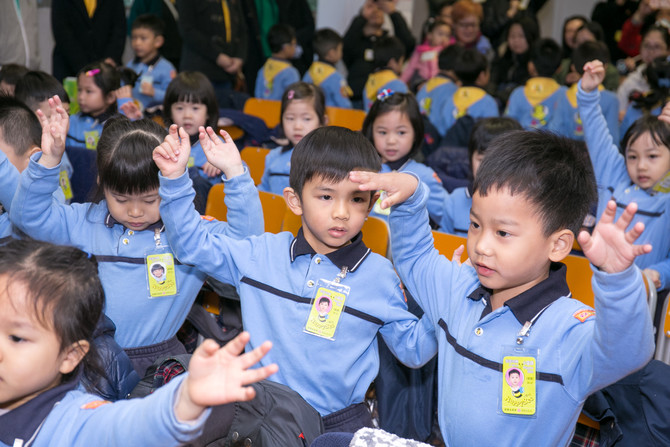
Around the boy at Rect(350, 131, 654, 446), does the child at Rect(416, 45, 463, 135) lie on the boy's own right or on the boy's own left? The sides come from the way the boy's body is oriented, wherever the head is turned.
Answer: on the boy's own right

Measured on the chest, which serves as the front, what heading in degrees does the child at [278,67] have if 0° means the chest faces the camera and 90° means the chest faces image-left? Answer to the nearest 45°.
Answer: approximately 225°

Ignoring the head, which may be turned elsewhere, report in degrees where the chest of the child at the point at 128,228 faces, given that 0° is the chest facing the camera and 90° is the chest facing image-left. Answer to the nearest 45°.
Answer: approximately 0°

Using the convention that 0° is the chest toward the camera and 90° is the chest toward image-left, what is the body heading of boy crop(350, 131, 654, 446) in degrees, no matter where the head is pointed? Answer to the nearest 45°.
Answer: approximately 45°

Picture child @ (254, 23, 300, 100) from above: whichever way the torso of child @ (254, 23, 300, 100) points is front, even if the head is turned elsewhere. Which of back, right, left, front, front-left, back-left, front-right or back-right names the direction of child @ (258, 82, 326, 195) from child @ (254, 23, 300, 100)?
back-right

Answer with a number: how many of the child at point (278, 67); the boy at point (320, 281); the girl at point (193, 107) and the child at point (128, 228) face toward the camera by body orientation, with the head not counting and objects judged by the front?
3

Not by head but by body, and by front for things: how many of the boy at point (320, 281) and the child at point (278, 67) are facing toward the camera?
1

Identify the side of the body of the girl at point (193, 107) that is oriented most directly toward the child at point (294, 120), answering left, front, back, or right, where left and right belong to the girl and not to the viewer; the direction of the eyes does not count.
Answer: left

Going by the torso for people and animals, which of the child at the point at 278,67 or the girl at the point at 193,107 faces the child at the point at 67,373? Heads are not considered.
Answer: the girl
